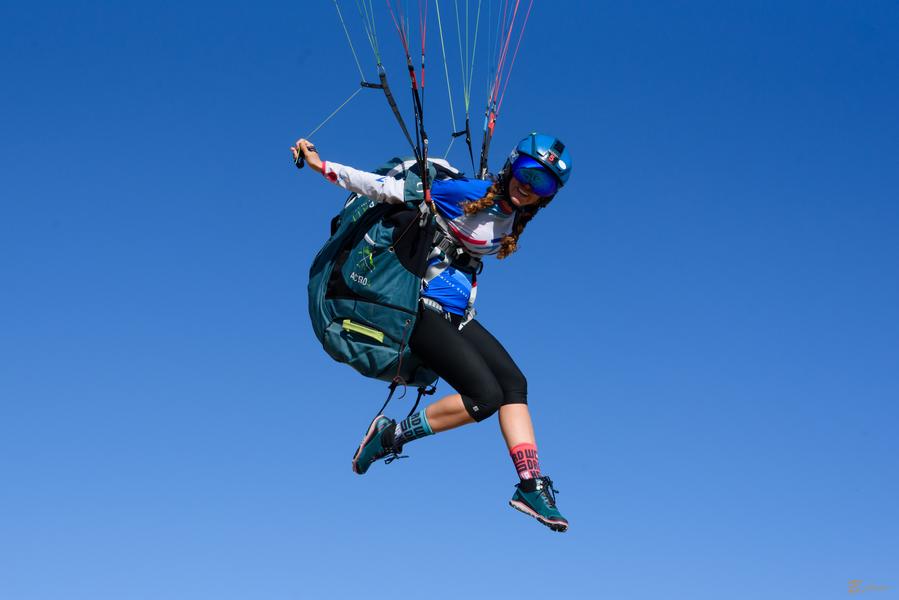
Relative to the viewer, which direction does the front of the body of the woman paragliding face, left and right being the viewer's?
facing the viewer and to the right of the viewer
